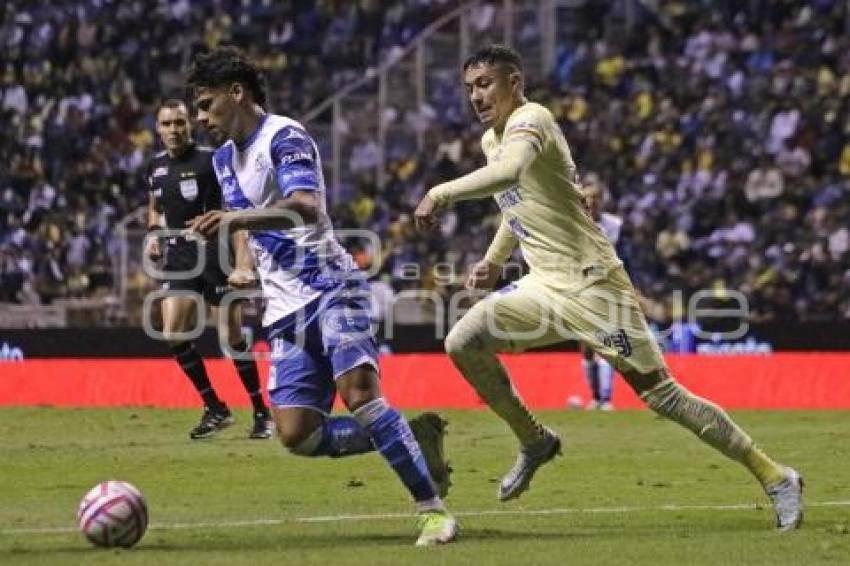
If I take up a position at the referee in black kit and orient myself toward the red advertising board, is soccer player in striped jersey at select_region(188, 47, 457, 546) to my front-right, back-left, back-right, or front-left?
back-right

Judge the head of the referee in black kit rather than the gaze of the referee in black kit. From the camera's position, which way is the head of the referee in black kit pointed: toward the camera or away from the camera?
toward the camera

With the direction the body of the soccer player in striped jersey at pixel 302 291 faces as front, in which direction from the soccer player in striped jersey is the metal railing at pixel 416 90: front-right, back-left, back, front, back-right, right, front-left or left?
back-right

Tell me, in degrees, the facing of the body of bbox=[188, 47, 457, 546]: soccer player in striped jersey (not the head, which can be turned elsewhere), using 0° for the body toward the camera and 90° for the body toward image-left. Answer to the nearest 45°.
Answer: approximately 45°

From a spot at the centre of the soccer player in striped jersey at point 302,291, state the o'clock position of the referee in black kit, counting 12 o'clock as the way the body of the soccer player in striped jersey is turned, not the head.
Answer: The referee in black kit is roughly at 4 o'clock from the soccer player in striped jersey.

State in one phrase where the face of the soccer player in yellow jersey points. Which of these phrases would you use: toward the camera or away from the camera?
toward the camera
